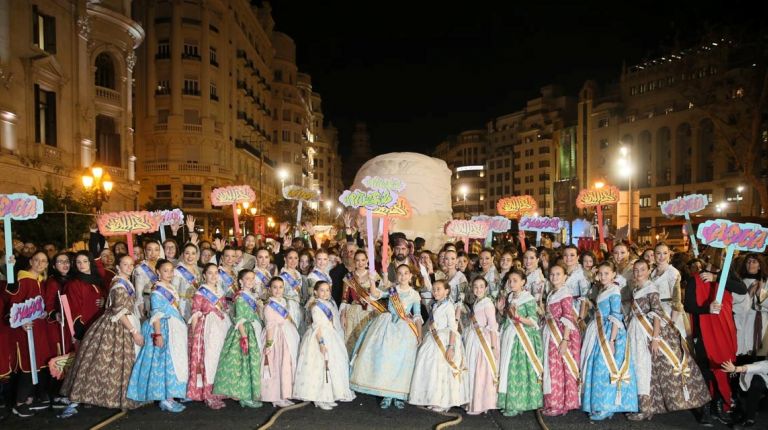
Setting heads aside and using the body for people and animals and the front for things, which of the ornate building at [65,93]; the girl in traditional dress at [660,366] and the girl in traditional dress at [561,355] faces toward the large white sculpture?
the ornate building

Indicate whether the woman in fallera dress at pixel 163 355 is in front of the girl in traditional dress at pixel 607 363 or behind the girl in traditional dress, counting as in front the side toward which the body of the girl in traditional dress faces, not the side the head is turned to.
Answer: in front

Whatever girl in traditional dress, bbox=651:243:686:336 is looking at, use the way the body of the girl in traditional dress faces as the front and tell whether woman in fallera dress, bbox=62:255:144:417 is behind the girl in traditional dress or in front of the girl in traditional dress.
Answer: in front

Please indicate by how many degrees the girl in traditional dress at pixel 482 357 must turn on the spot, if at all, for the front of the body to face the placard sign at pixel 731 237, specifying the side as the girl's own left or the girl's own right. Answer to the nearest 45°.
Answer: approximately 135° to the girl's own left

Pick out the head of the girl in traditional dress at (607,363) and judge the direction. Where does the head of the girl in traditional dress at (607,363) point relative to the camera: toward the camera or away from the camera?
toward the camera

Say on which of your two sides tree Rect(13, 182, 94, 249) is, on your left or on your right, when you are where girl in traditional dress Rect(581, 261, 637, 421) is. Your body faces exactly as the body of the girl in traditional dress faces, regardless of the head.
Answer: on your right

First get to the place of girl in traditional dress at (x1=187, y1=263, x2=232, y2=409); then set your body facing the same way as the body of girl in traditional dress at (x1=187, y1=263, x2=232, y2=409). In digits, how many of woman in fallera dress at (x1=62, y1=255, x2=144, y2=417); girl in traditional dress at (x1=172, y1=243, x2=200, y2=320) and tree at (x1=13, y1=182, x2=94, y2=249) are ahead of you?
0

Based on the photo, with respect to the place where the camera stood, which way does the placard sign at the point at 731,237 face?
facing the viewer

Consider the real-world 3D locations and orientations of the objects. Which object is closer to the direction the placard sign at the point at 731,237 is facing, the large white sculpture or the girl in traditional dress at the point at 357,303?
the girl in traditional dress

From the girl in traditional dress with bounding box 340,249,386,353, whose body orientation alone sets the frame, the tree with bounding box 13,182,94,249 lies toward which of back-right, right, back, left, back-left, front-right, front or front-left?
back-right

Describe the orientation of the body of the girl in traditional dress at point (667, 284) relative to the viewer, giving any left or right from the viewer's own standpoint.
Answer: facing the viewer and to the left of the viewer

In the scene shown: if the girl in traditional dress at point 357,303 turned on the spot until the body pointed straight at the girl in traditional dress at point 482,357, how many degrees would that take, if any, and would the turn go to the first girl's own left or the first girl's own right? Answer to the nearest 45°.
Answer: approximately 45° to the first girl's own left

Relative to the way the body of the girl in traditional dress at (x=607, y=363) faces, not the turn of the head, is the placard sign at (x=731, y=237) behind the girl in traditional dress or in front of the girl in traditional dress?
behind
